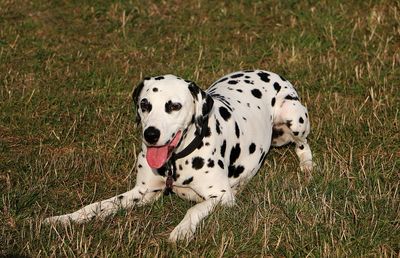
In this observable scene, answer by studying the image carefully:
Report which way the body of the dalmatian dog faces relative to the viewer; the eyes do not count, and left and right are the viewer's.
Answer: facing the viewer and to the left of the viewer
